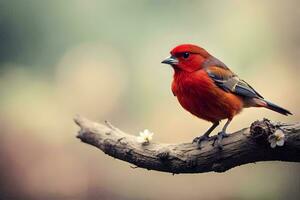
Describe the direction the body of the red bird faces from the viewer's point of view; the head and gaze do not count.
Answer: to the viewer's left
